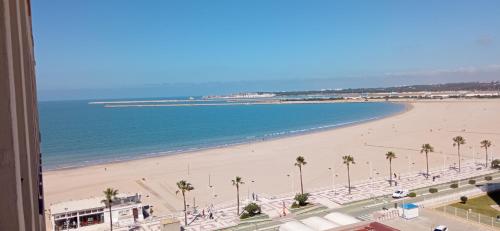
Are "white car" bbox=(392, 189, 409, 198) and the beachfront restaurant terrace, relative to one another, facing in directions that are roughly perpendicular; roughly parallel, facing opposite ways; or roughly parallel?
roughly perpendicular
